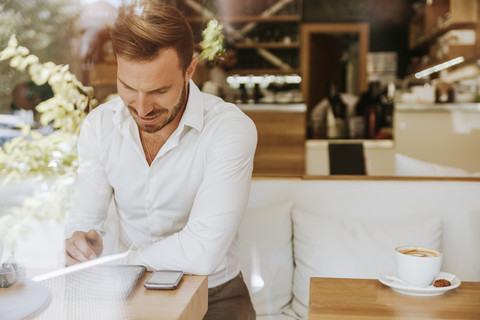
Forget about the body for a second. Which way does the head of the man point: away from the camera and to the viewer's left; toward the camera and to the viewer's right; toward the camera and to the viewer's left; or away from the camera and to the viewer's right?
toward the camera and to the viewer's left

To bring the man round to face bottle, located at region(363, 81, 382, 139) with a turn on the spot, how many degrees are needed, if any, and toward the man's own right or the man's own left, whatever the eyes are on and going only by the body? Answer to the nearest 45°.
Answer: approximately 180°

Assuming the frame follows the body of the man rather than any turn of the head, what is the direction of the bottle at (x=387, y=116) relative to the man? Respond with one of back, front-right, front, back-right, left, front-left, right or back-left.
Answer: back

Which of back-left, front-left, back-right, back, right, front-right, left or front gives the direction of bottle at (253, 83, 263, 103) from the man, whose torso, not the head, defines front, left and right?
back

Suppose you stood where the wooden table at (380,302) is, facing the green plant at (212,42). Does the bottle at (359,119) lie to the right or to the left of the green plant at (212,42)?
right

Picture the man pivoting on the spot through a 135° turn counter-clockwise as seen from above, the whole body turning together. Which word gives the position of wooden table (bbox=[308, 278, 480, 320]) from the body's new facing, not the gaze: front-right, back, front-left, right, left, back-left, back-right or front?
front-right

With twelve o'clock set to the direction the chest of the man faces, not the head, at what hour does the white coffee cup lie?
The white coffee cup is roughly at 9 o'clock from the man.

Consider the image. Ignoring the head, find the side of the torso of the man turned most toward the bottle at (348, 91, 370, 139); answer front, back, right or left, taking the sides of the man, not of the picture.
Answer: back

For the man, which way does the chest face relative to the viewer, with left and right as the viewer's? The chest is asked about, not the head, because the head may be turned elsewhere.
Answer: facing the viewer and to the left of the viewer

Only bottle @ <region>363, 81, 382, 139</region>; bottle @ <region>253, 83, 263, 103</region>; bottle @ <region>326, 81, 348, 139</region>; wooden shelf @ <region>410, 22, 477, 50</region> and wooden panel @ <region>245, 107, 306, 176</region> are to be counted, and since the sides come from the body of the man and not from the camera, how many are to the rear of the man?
5

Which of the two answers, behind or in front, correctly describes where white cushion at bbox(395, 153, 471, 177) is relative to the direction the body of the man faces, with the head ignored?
behind
